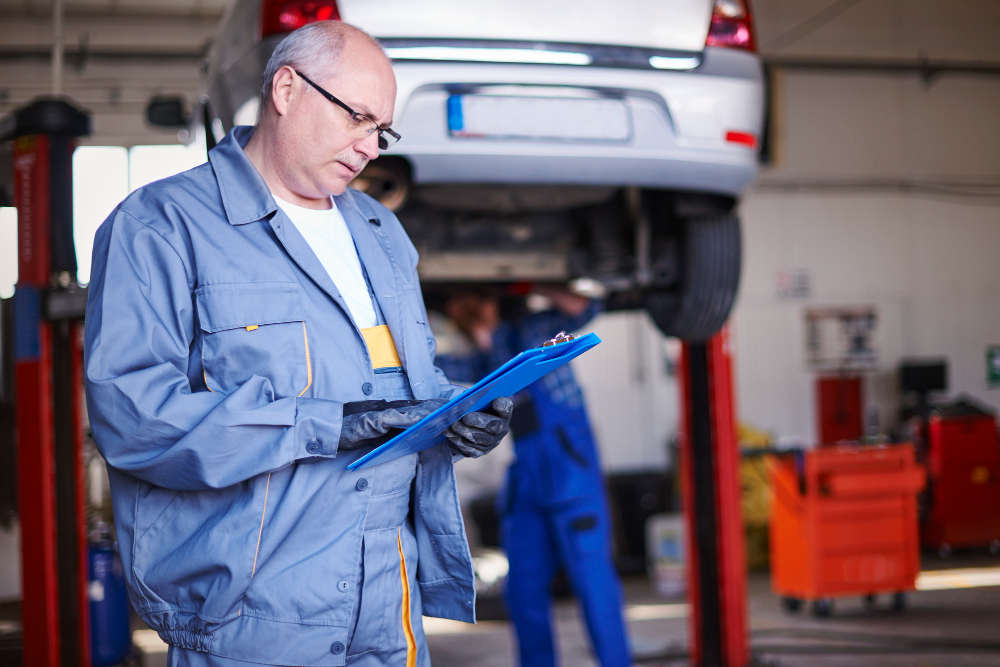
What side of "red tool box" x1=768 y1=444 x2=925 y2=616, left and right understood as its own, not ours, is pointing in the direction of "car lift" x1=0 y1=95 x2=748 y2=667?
right

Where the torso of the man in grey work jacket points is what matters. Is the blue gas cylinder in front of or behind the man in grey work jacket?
behind

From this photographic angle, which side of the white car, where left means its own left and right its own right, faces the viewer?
back

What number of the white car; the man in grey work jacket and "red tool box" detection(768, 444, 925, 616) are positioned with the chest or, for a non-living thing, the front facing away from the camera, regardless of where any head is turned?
1

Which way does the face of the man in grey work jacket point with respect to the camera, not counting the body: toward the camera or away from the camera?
toward the camera

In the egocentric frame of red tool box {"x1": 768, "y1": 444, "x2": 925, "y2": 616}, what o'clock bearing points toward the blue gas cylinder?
The blue gas cylinder is roughly at 3 o'clock from the red tool box.

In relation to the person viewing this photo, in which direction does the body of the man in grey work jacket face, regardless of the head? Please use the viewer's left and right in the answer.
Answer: facing the viewer and to the right of the viewer

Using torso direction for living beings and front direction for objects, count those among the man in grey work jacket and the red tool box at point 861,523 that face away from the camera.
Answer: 0

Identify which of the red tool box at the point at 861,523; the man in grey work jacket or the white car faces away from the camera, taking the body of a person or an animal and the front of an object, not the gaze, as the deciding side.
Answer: the white car
